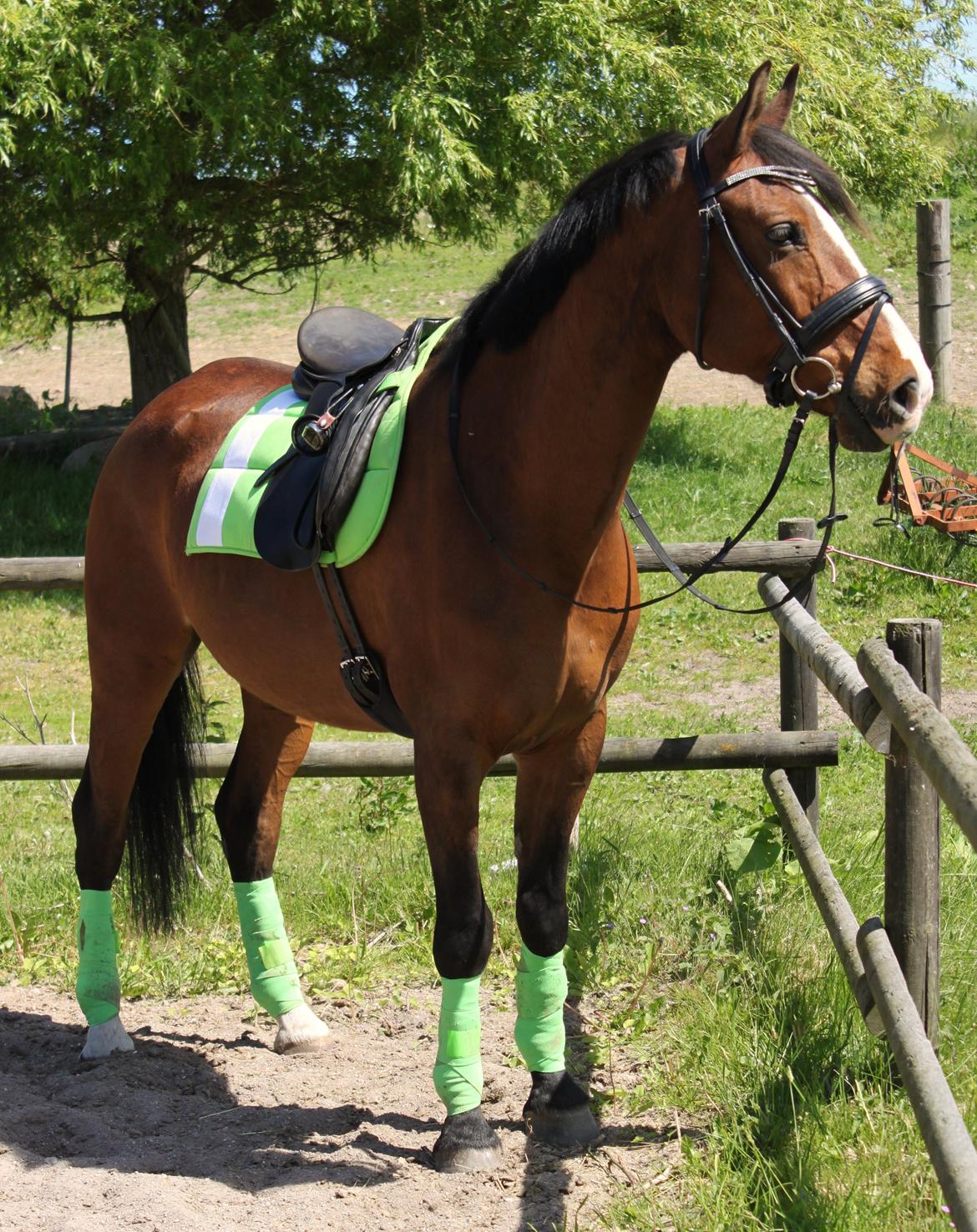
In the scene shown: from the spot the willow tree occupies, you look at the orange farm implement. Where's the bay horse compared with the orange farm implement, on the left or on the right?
right

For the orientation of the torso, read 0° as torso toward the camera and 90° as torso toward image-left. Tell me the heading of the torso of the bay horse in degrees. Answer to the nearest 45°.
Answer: approximately 315°

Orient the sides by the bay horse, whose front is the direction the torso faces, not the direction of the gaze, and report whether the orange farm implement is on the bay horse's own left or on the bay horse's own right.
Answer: on the bay horse's own left

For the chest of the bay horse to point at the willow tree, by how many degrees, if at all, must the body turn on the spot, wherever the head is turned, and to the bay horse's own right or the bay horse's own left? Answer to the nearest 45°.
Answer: approximately 135° to the bay horse's own left

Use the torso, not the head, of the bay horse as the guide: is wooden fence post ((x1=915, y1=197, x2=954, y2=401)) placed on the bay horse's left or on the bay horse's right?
on the bay horse's left
